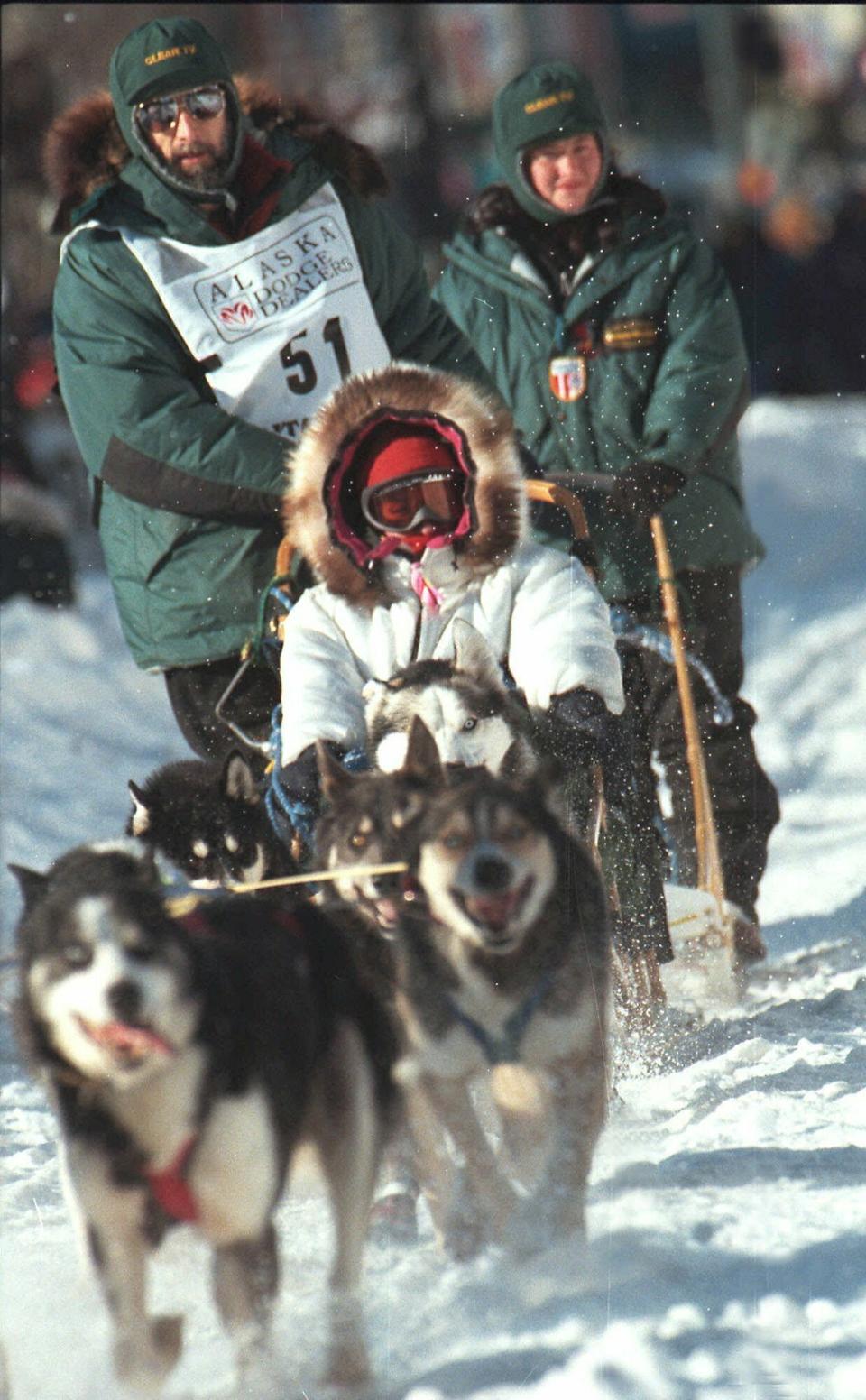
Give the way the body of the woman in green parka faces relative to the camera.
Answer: toward the camera

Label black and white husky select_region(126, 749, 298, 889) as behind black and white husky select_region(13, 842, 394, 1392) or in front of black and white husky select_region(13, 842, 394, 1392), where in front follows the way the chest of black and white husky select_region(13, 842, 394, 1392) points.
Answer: behind

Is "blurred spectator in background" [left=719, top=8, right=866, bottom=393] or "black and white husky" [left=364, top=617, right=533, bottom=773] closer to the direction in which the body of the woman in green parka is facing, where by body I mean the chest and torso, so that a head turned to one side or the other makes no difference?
the black and white husky

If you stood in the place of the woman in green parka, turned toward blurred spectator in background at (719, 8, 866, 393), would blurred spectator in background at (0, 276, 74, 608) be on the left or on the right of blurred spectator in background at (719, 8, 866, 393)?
left

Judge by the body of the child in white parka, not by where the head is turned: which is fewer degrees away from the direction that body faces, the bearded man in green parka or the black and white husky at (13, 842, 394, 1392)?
the black and white husky

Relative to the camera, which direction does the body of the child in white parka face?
toward the camera

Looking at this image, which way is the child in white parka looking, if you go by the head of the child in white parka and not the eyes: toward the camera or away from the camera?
toward the camera

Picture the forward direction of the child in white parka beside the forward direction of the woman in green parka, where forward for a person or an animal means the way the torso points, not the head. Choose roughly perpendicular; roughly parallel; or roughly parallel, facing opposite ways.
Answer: roughly parallel

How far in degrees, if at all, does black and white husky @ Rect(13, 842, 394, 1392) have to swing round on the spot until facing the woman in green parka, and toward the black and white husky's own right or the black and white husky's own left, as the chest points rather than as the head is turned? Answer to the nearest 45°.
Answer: approximately 180°

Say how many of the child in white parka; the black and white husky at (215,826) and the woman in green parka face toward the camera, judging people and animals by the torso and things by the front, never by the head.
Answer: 3

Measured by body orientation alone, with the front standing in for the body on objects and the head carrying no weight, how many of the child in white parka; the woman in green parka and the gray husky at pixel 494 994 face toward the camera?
3

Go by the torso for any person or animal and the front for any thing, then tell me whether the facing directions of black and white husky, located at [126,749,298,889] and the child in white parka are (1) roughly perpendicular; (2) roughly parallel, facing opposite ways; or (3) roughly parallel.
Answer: roughly parallel

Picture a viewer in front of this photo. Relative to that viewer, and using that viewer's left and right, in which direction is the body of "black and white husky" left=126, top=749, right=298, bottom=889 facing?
facing the viewer

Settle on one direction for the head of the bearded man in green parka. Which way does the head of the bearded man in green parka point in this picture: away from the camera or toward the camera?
toward the camera

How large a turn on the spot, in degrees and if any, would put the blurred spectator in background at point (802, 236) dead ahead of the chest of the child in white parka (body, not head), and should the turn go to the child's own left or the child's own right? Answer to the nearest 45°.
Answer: approximately 180°

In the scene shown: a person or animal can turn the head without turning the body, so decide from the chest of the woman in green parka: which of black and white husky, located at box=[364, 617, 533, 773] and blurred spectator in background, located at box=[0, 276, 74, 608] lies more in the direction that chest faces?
the black and white husky
